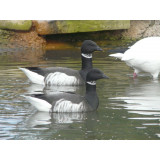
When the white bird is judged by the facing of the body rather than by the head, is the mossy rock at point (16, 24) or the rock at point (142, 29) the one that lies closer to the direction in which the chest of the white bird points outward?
the rock

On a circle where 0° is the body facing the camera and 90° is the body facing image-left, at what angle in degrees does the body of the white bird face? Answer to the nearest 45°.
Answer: approximately 270°

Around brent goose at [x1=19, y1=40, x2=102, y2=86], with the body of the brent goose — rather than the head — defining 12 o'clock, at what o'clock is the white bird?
The white bird is roughly at 12 o'clock from the brent goose.

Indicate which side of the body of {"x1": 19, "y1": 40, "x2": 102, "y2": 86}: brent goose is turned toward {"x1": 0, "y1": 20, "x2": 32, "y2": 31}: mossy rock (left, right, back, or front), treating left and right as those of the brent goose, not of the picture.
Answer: left

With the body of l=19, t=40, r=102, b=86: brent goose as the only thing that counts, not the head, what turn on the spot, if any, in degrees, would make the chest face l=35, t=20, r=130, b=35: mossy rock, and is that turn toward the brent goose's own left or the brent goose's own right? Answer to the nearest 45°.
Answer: approximately 90° to the brent goose's own left

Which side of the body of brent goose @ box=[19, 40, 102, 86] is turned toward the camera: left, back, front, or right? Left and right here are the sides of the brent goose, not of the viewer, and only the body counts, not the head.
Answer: right

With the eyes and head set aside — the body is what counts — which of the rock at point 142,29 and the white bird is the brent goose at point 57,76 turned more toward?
the white bird

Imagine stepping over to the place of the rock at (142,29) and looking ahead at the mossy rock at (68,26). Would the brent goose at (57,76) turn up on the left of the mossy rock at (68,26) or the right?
left

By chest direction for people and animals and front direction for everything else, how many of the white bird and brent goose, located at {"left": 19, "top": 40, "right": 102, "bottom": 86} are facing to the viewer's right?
2

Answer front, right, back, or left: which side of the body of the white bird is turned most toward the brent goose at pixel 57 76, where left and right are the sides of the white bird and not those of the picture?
back
